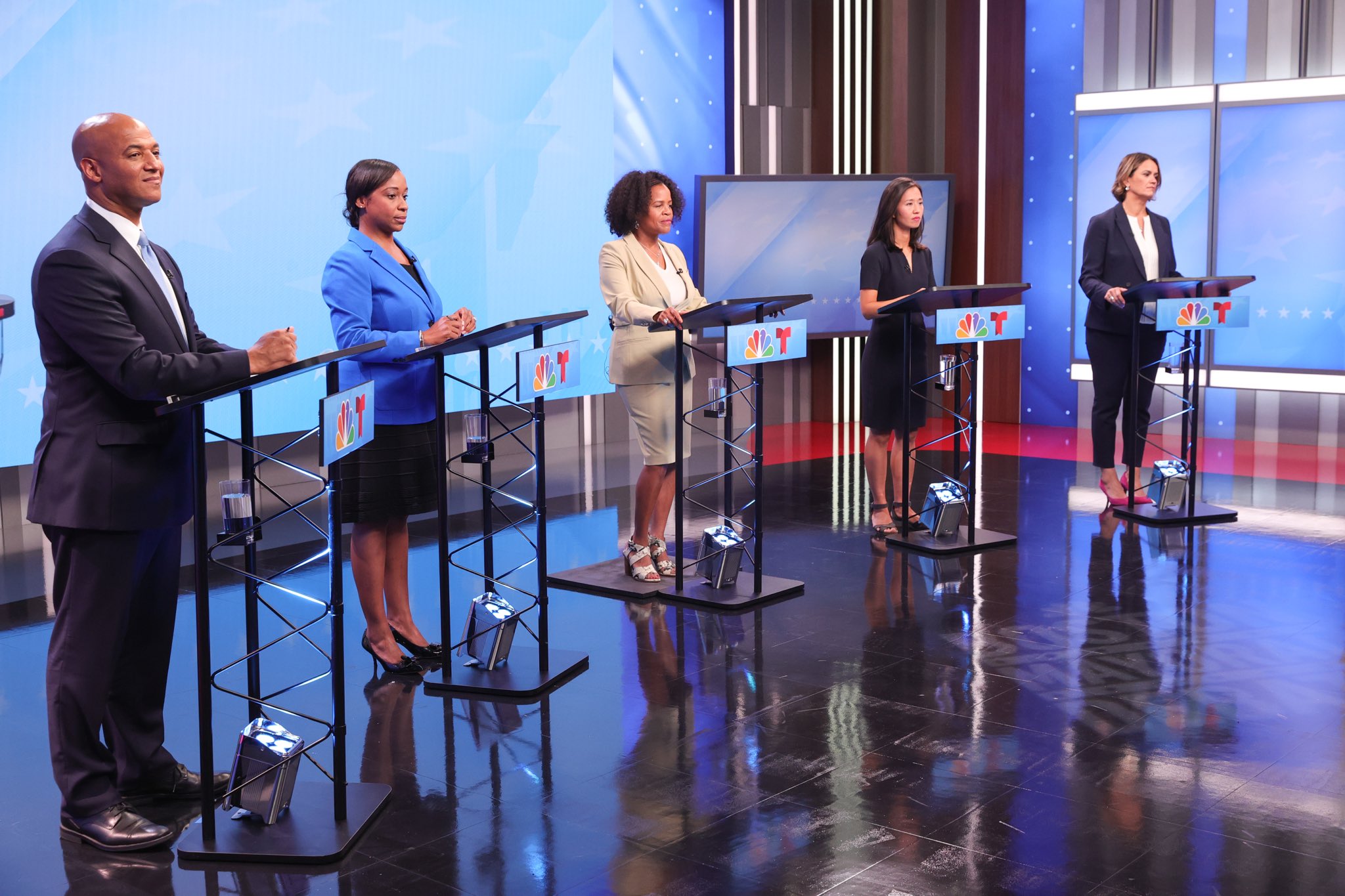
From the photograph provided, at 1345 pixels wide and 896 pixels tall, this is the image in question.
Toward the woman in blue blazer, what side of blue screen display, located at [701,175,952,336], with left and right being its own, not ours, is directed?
front

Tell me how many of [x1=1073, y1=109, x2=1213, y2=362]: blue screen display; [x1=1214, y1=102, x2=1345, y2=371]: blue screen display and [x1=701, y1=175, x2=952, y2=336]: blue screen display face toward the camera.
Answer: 3

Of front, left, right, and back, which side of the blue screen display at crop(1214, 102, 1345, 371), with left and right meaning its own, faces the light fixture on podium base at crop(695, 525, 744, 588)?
front

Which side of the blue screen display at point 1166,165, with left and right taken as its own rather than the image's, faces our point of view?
front

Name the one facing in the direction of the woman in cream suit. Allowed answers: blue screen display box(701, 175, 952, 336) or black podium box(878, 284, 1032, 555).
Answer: the blue screen display

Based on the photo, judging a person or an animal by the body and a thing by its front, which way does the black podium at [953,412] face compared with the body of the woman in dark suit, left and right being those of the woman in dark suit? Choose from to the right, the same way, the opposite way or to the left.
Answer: the same way

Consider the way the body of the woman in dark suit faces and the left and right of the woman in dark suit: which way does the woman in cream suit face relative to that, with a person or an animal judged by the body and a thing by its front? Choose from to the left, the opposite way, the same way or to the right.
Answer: the same way

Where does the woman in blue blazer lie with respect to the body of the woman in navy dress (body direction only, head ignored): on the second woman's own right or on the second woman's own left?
on the second woman's own right

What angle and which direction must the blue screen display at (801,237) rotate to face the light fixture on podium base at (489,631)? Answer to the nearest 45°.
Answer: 0° — it already faces it

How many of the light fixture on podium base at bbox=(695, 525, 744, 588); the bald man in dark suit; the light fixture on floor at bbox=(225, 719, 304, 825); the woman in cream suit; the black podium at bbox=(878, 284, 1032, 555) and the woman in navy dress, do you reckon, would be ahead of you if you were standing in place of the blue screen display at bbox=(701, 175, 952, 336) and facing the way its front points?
6

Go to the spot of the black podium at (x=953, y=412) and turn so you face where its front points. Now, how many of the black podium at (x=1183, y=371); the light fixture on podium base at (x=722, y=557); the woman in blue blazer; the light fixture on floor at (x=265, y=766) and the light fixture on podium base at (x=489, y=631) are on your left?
1

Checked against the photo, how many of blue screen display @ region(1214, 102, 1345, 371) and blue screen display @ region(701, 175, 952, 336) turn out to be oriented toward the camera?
2

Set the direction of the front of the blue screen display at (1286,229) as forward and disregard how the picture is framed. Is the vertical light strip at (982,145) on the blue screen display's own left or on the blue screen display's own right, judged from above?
on the blue screen display's own right

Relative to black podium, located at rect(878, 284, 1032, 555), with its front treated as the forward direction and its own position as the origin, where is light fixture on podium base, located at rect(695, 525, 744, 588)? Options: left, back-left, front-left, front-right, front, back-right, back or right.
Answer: right

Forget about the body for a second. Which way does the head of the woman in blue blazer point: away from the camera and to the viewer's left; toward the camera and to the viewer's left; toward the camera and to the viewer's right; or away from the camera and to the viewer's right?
toward the camera and to the viewer's right

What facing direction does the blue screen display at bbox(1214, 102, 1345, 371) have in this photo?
toward the camera

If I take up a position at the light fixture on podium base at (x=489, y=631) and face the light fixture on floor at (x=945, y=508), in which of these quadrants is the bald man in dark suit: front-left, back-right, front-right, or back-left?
back-right

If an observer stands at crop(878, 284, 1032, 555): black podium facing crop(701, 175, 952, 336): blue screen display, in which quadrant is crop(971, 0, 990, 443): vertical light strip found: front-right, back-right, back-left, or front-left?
front-right

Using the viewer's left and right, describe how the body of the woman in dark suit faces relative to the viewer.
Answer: facing the viewer and to the right of the viewer

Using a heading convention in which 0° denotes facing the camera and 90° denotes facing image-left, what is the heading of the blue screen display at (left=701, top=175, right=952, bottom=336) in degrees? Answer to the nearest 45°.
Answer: approximately 0°
